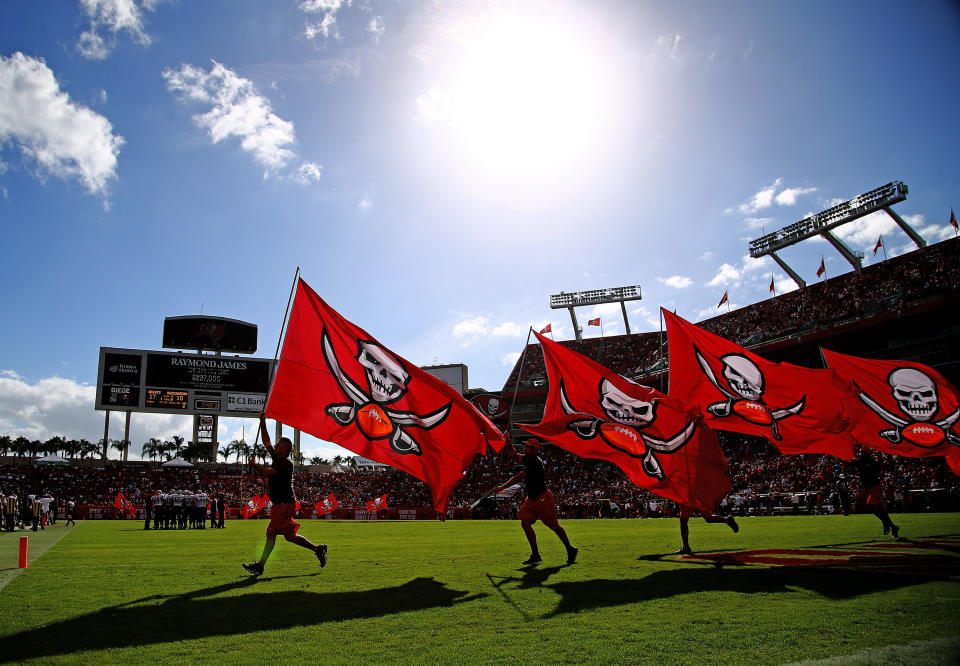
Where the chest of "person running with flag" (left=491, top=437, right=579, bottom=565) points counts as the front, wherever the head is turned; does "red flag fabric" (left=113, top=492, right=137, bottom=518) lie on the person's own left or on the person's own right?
on the person's own right

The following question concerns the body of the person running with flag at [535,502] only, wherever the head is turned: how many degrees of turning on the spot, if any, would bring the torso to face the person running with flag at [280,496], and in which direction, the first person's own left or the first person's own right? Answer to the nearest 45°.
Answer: approximately 45° to the first person's own left

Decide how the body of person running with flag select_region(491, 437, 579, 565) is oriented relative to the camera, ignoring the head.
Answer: to the viewer's left

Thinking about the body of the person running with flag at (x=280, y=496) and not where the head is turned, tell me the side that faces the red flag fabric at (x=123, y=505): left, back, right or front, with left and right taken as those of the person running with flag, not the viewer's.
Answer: right

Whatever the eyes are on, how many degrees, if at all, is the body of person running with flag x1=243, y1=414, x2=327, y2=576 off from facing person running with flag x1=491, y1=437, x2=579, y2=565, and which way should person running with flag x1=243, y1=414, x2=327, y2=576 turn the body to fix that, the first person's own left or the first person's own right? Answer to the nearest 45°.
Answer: approximately 180°

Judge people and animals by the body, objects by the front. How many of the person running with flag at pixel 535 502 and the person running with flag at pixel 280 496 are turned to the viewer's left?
2
